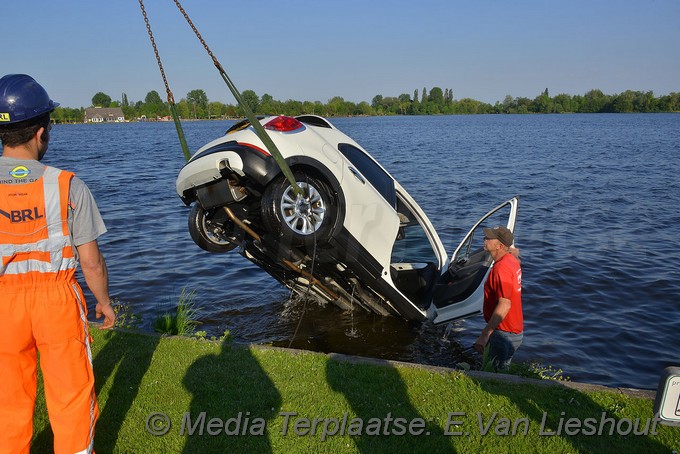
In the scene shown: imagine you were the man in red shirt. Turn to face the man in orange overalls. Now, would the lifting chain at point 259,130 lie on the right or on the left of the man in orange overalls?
right

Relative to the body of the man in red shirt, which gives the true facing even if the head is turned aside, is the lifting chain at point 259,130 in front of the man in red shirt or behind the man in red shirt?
in front

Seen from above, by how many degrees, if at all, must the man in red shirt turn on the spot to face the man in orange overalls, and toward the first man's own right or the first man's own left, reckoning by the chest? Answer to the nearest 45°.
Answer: approximately 45° to the first man's own left

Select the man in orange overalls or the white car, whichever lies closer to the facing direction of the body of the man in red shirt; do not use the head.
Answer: the white car

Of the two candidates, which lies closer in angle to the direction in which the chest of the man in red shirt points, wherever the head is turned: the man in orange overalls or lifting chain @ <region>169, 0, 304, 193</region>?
the lifting chain

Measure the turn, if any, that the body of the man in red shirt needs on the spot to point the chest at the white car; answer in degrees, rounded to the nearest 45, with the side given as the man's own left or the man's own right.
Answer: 0° — they already face it

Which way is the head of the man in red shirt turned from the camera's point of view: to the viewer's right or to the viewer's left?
to the viewer's left

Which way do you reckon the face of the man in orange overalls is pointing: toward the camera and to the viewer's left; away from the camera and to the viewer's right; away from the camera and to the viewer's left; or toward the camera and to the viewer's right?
away from the camera and to the viewer's right

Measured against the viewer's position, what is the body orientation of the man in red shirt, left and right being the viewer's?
facing to the left of the viewer

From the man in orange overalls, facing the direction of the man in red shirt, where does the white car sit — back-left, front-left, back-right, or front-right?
front-left
